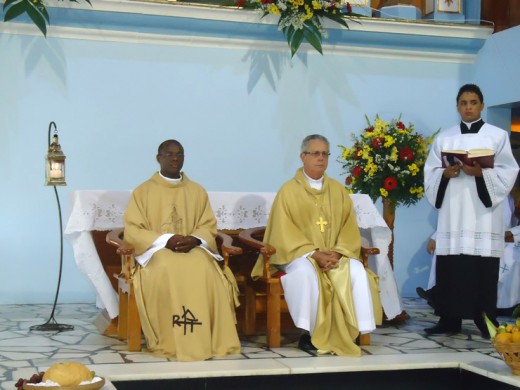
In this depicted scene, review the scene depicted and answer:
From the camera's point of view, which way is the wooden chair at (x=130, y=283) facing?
toward the camera

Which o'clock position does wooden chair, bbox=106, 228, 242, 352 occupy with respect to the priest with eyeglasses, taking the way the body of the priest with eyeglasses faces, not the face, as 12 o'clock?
The wooden chair is roughly at 4 o'clock from the priest with eyeglasses.

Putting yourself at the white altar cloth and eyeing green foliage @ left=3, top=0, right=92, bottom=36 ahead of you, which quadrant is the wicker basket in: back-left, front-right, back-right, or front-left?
back-left

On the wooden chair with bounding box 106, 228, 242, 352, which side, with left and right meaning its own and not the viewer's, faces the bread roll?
front

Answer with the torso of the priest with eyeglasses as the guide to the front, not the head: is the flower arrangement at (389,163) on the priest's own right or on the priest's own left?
on the priest's own left

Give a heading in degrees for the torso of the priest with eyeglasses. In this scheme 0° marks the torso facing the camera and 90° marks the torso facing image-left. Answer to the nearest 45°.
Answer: approximately 315°

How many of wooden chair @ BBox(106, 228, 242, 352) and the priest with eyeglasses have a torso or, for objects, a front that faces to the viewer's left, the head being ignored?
0

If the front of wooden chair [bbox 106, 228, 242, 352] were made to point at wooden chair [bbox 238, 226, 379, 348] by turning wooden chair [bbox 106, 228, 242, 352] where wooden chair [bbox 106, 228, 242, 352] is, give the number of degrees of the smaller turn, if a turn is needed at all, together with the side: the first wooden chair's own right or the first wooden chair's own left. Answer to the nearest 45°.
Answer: approximately 90° to the first wooden chair's own left

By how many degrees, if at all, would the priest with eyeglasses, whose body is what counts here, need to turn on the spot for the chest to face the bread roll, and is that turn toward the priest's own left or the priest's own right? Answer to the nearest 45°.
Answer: approximately 90° to the priest's own right
